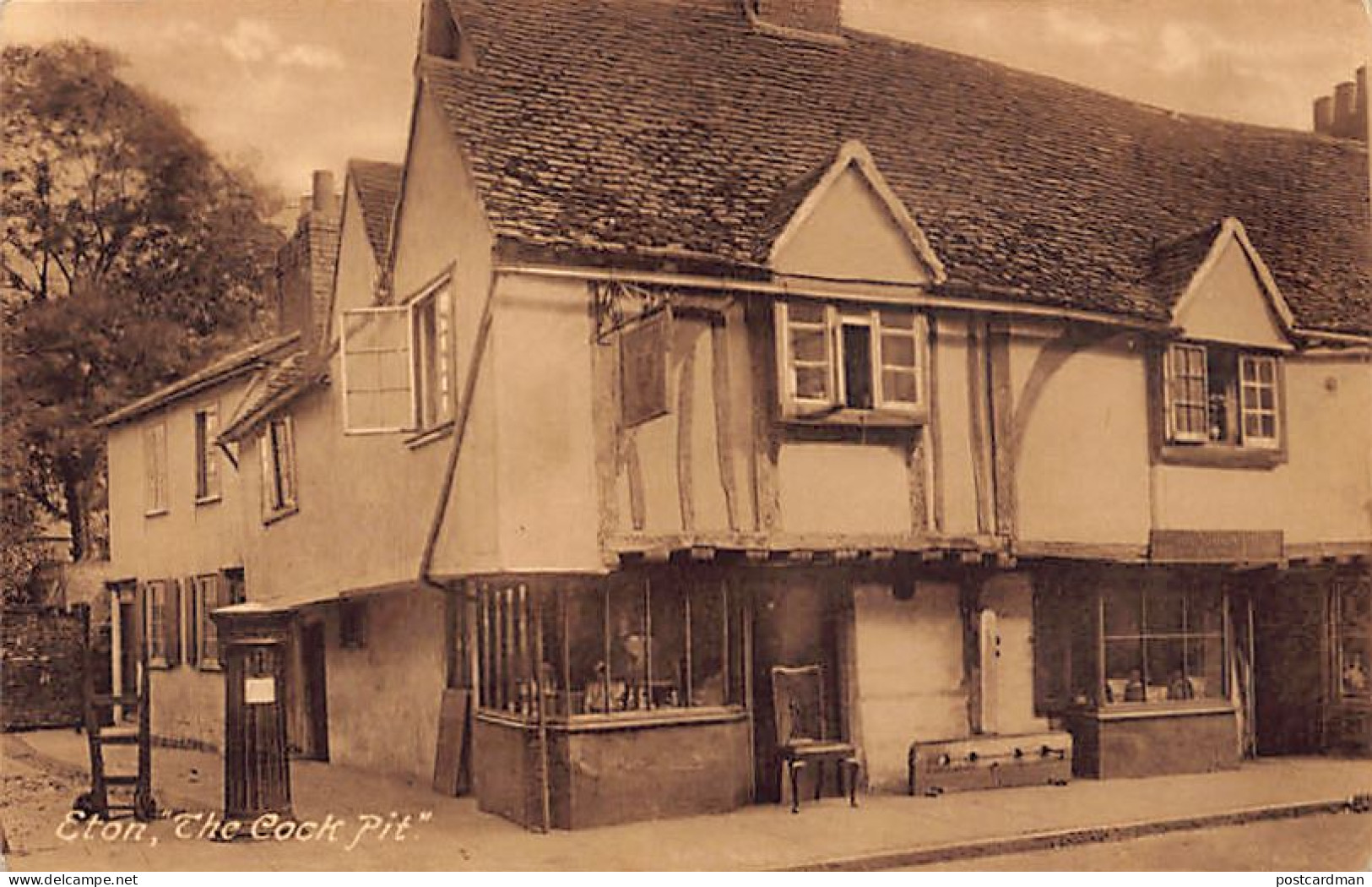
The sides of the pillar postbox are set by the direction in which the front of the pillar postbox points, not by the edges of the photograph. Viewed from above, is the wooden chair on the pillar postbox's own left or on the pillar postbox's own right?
on the pillar postbox's own left

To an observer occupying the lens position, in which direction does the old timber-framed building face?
facing the viewer and to the right of the viewer

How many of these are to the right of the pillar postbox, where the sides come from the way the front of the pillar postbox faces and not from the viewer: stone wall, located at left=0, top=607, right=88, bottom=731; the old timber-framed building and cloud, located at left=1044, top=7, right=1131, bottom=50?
1

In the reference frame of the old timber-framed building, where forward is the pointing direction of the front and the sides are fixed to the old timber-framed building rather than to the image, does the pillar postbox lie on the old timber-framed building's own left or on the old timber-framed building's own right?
on the old timber-framed building's own right

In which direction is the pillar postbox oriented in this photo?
toward the camera

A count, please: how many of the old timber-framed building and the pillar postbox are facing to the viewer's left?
0

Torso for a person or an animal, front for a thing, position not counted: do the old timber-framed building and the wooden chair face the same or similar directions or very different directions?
same or similar directions

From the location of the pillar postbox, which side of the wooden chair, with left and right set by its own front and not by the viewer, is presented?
right

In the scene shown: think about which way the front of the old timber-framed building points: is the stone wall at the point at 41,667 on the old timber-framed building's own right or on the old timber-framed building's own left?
on the old timber-framed building's own right

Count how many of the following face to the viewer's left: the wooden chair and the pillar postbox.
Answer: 0
